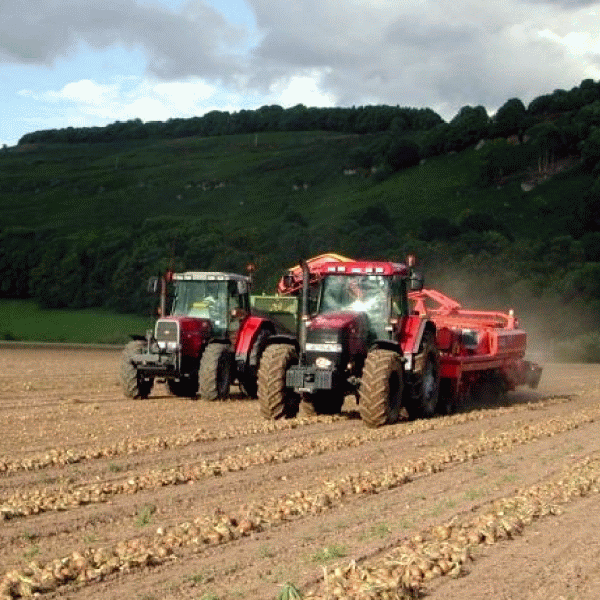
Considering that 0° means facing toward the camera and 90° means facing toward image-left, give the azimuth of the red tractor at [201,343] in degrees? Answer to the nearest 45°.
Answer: approximately 45°

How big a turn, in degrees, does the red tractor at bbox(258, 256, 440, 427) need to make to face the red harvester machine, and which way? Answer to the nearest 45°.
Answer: approximately 180°

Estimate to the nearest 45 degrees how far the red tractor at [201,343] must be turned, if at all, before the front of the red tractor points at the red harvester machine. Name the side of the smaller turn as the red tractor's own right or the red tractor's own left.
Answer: approximately 135° to the red tractor's own left

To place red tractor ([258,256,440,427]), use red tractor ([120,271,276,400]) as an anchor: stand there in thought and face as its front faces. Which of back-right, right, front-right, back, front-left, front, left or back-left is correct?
left

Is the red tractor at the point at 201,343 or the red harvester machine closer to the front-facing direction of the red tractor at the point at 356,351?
the red tractor

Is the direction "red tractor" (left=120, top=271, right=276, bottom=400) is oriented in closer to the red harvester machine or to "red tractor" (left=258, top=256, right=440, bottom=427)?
the red tractor

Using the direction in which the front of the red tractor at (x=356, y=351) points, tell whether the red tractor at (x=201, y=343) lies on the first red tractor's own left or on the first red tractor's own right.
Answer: on the first red tractor's own right

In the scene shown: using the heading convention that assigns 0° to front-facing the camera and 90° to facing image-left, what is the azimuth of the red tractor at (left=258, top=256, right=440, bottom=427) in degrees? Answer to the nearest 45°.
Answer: approximately 45°

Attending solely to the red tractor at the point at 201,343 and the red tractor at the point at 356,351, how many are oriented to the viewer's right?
0
